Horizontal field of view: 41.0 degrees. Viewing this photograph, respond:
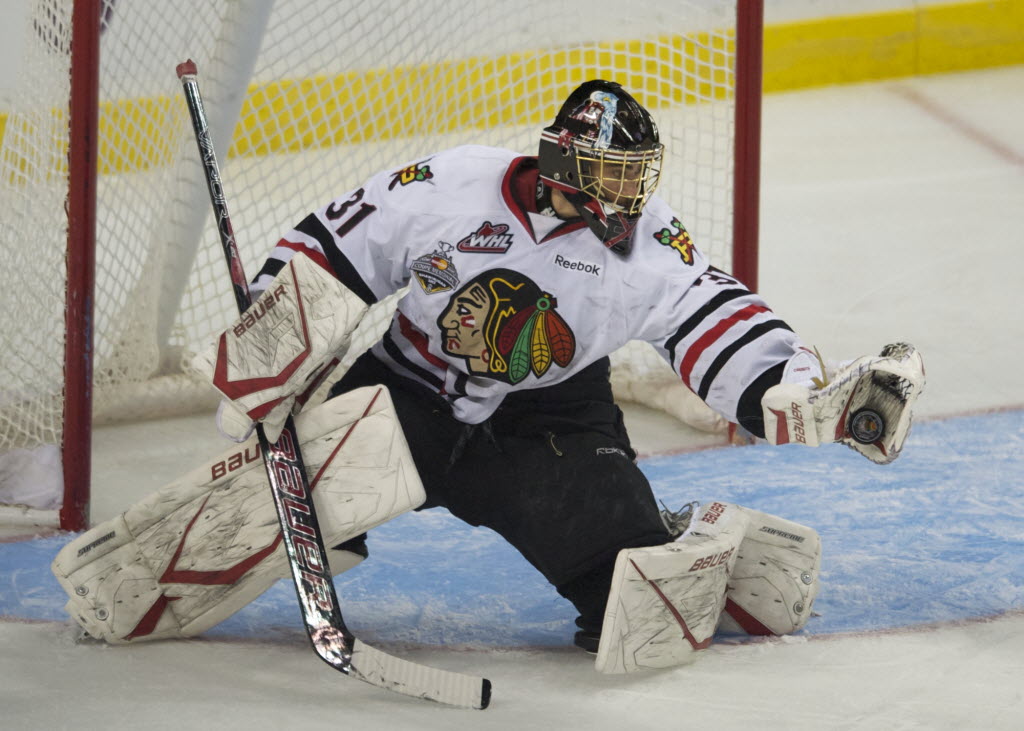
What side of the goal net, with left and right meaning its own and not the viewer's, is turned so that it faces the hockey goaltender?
front

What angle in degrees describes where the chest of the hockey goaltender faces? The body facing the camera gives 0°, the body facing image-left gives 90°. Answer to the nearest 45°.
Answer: approximately 0°

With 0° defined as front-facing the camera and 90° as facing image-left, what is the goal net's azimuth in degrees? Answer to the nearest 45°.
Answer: approximately 315°

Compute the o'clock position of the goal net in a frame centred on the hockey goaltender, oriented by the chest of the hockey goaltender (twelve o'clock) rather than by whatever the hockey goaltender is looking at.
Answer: The goal net is roughly at 5 o'clock from the hockey goaltender.

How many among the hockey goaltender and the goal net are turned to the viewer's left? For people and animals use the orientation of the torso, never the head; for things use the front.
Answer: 0
